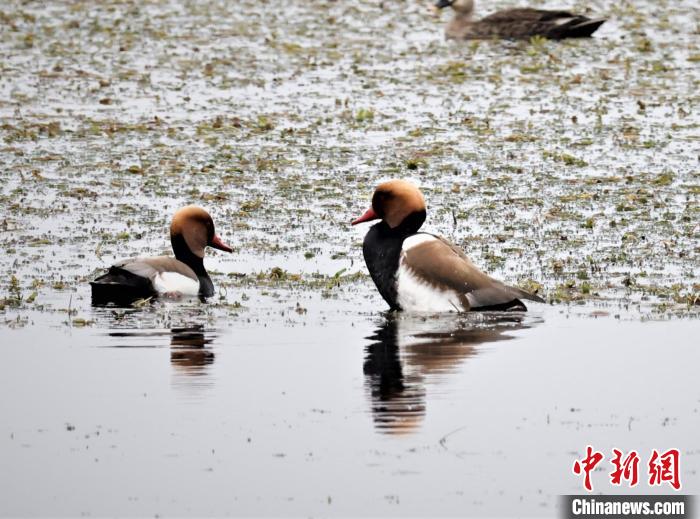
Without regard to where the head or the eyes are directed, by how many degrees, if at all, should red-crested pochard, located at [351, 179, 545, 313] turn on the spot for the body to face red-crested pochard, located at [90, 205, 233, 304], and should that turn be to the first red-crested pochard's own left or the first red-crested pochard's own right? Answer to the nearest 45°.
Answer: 0° — it already faces it

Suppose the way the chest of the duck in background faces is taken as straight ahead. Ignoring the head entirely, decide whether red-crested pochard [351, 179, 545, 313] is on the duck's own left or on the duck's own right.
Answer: on the duck's own left

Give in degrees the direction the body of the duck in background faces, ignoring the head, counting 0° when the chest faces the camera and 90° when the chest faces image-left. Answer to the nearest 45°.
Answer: approximately 90°

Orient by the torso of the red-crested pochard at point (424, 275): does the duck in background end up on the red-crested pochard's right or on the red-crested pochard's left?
on the red-crested pochard's right

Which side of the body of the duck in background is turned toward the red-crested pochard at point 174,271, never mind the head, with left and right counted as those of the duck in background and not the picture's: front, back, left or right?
left

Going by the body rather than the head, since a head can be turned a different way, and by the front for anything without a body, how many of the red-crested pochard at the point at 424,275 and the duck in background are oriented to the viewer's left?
2

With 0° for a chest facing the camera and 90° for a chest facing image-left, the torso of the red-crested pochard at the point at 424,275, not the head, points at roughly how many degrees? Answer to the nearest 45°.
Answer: approximately 90°
